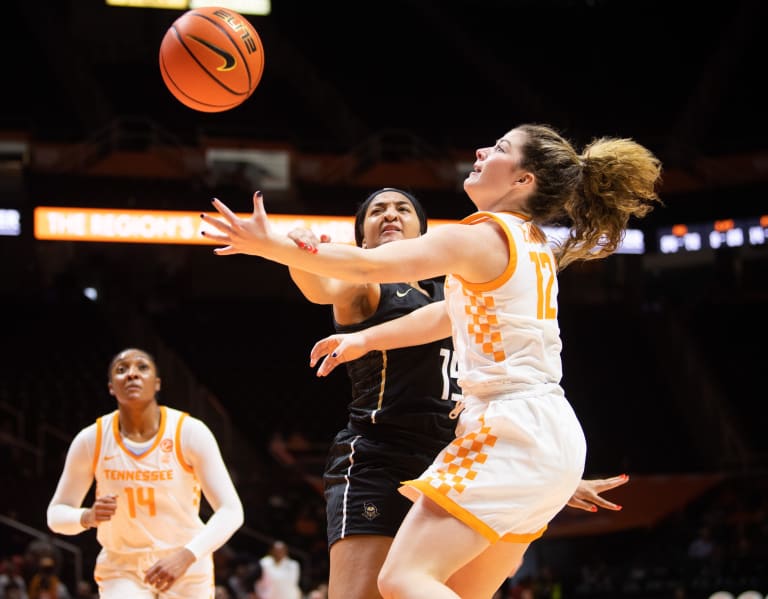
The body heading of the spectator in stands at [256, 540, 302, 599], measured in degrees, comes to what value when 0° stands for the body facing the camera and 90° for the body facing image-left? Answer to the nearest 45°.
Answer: approximately 0°

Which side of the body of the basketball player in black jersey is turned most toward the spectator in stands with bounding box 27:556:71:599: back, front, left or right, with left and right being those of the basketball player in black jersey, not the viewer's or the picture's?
back

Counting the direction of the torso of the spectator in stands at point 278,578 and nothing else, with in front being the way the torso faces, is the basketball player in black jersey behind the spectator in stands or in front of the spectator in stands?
in front

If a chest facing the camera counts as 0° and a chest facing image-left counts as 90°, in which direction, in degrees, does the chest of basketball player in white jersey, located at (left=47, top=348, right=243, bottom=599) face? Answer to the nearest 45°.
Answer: approximately 0°

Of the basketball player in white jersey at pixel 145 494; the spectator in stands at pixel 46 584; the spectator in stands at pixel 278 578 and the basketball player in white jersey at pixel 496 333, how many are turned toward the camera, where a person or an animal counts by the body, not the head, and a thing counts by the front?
3

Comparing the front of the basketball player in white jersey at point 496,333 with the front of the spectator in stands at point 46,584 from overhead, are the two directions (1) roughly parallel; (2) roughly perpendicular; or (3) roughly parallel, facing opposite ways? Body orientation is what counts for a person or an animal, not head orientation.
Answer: roughly perpendicular

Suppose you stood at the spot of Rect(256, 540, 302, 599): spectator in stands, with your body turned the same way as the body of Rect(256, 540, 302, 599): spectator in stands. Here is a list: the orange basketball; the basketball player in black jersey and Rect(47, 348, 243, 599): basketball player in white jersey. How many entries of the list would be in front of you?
3

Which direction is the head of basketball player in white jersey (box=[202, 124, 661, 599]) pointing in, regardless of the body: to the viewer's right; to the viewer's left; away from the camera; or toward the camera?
to the viewer's left
